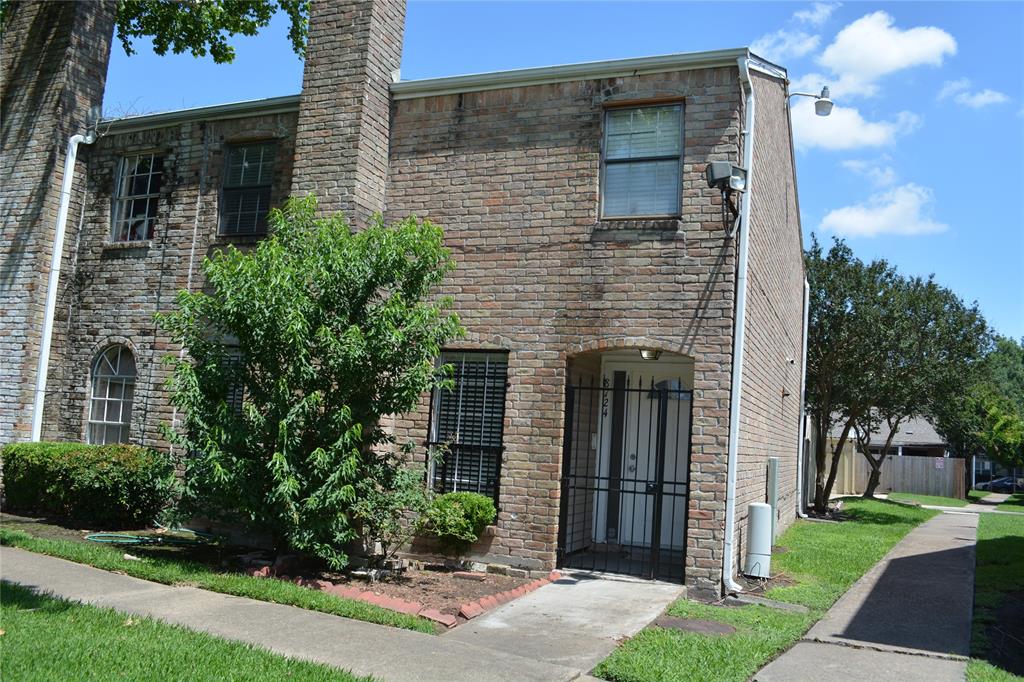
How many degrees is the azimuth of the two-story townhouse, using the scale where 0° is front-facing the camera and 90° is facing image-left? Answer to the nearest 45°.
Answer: approximately 45°

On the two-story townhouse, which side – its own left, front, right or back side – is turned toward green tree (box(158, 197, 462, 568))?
front

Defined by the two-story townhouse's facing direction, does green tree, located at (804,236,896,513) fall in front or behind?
behind

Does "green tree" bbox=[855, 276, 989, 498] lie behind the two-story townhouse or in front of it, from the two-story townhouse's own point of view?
behind

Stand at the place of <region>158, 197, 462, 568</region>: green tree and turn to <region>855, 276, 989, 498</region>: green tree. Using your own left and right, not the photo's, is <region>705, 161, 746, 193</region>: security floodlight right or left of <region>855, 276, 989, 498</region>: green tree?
right
